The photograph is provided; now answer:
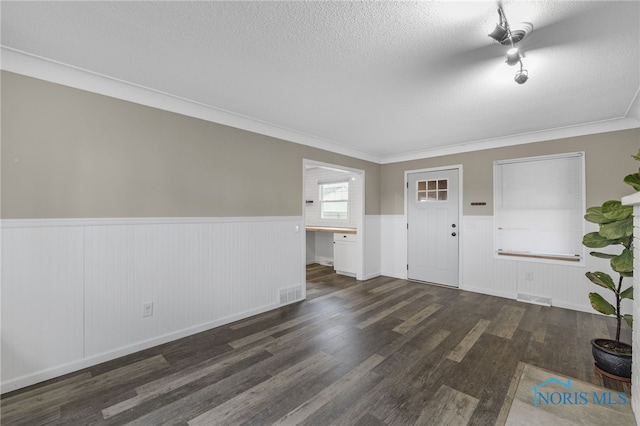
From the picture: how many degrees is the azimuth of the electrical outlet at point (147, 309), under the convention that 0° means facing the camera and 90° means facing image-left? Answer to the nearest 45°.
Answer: approximately 315°

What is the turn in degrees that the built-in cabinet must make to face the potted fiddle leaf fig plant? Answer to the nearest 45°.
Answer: approximately 90° to its left

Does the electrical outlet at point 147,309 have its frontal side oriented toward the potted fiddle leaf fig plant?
yes

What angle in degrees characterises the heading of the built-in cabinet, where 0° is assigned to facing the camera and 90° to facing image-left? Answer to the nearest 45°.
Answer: approximately 45°

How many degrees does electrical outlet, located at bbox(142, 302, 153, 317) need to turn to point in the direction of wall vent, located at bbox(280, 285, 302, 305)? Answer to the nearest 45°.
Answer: approximately 45° to its left

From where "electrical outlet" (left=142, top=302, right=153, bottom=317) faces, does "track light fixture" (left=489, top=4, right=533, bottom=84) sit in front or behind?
in front

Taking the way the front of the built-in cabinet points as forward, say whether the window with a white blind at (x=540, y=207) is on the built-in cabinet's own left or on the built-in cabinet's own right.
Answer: on the built-in cabinet's own left

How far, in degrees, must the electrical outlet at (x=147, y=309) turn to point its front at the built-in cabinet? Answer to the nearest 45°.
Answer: approximately 45° to its left
